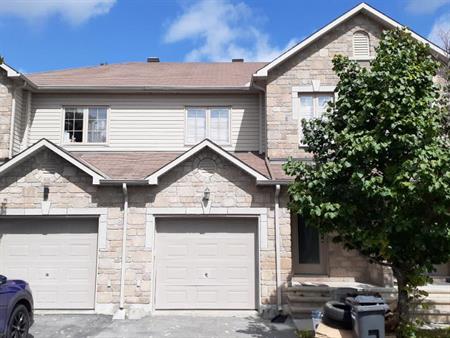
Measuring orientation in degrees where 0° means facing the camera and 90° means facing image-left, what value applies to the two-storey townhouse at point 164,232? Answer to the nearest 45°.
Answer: approximately 0°
